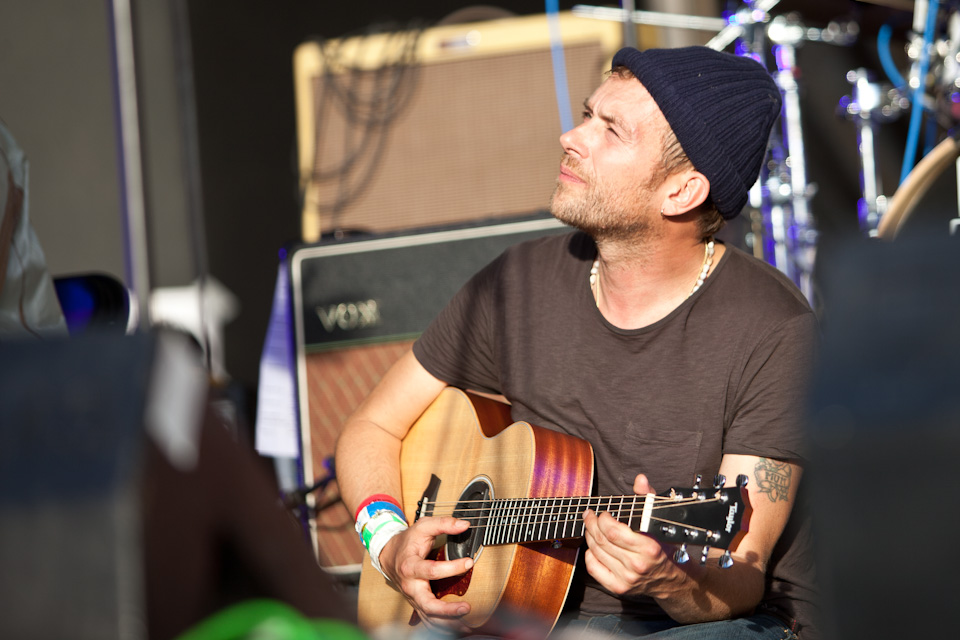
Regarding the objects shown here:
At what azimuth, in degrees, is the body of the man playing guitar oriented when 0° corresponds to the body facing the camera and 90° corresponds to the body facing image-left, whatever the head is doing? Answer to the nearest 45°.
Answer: approximately 45°

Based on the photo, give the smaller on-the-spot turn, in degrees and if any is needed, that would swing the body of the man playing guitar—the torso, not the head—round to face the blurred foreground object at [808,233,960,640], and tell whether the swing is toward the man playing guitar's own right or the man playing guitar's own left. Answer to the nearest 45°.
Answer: approximately 45° to the man playing guitar's own left

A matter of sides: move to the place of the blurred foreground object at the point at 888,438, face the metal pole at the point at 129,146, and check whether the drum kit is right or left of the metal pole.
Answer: right

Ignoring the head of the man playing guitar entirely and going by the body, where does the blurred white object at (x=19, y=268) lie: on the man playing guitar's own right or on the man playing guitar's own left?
on the man playing guitar's own right

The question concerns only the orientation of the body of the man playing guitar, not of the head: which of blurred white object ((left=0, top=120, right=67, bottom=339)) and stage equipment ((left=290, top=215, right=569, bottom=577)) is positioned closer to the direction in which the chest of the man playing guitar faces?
the blurred white object

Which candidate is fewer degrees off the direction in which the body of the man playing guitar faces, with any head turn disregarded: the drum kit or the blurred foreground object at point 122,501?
the blurred foreground object

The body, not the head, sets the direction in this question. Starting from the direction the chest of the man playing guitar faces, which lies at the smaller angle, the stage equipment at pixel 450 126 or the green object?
the green object

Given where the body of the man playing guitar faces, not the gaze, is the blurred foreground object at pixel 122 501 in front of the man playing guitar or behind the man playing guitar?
in front

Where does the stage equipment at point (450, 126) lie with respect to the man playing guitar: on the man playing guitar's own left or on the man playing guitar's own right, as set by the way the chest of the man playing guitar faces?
on the man playing guitar's own right
